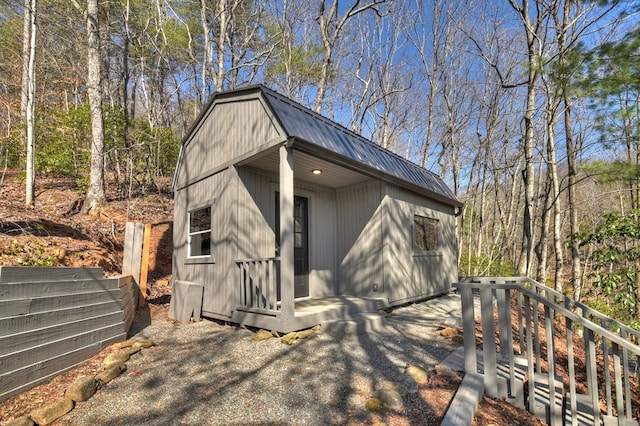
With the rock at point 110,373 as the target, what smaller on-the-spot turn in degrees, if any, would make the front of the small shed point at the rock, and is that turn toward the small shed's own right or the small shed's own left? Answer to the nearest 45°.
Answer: approximately 90° to the small shed's own right

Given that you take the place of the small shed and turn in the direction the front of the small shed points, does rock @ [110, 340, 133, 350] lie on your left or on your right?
on your right

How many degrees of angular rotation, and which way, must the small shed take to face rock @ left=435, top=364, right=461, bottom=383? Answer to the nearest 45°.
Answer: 0° — it already faces it

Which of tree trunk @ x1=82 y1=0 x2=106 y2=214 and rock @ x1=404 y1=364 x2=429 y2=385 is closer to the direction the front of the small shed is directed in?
the rock

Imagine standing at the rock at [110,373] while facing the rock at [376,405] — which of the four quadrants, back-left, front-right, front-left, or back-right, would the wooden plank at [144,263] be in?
back-left
